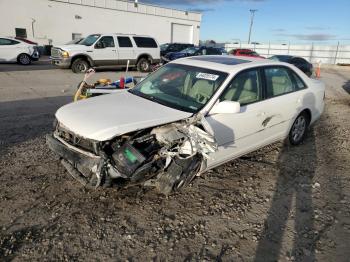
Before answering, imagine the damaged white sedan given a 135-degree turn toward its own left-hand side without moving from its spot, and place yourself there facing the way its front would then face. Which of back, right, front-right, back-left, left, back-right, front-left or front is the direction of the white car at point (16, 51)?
back-left

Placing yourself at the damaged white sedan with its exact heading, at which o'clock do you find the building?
The building is roughly at 4 o'clock from the damaged white sedan.

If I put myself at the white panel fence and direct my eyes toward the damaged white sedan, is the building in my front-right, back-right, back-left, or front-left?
front-right

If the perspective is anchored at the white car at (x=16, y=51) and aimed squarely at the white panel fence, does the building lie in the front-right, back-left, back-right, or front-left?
front-left

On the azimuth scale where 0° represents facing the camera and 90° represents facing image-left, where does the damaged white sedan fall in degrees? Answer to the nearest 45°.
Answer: approximately 45°

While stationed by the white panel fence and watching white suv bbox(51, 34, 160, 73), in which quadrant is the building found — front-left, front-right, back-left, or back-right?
front-right

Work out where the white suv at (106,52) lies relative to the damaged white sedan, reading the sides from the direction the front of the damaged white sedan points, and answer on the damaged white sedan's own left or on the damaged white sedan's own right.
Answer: on the damaged white sedan's own right

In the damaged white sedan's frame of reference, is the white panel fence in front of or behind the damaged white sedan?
behind
